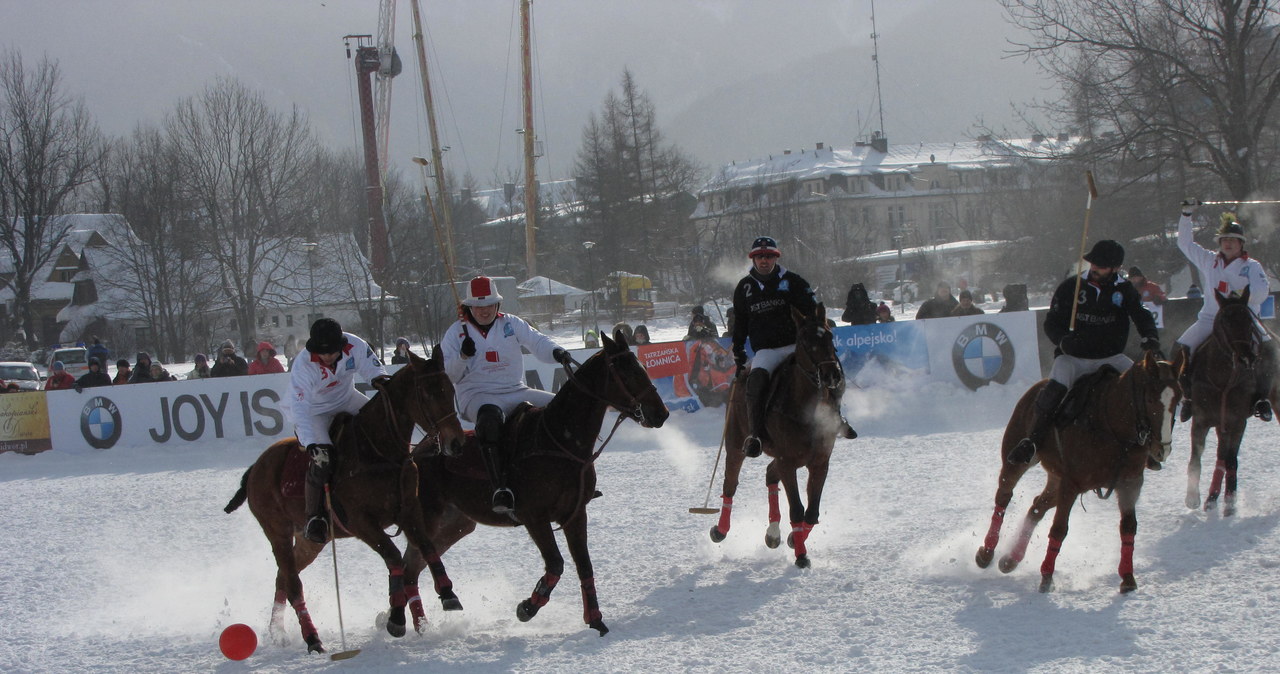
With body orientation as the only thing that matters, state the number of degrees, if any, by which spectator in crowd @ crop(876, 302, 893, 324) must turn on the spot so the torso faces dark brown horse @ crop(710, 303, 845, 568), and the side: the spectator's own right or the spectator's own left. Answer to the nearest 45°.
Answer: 0° — they already face it

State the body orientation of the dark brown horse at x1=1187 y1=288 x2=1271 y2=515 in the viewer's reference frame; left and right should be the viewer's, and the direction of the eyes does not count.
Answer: facing the viewer

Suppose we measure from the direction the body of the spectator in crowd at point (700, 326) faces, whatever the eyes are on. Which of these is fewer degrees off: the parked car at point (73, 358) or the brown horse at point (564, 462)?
the brown horse

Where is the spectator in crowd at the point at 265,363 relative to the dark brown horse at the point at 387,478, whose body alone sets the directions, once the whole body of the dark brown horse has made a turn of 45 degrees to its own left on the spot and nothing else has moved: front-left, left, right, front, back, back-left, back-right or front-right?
left

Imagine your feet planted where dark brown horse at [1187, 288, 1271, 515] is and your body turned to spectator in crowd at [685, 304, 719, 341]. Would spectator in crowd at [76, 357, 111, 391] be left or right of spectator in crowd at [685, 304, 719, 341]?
left

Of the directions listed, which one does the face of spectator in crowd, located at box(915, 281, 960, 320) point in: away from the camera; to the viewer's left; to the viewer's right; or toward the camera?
toward the camera

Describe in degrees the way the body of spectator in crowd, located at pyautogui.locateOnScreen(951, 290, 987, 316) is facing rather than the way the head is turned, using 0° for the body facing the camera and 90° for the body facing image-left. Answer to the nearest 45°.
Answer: approximately 0°

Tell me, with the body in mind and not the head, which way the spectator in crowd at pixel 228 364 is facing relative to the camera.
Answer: toward the camera

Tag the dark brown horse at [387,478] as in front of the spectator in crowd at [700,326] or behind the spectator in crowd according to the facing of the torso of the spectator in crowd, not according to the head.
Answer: in front

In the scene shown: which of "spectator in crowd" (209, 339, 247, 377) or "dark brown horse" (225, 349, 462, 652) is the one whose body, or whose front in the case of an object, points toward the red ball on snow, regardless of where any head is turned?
the spectator in crowd

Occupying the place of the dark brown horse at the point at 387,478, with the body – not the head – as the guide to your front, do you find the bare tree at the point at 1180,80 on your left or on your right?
on your left

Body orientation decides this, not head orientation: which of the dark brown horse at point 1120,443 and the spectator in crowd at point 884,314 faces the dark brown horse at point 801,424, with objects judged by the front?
the spectator in crowd

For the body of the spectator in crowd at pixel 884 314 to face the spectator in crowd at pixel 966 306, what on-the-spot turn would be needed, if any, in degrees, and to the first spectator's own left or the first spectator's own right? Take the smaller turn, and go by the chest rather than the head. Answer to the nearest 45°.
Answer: approximately 45° to the first spectator's own left

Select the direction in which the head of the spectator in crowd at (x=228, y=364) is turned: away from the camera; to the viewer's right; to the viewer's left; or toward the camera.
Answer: toward the camera

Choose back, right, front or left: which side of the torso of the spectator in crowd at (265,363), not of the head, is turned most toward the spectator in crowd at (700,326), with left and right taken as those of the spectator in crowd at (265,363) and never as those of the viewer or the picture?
left
